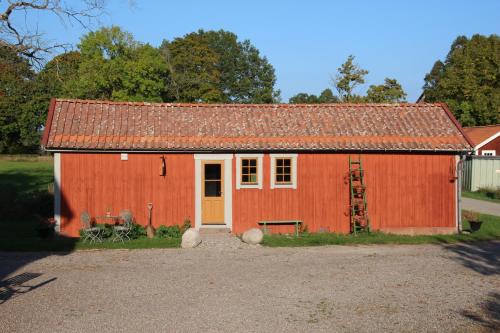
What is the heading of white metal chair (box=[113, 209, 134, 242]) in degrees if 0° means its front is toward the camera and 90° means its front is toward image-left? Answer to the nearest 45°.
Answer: approximately 45°

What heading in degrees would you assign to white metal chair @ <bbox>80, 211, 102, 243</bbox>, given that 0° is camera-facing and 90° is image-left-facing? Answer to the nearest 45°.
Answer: approximately 315°

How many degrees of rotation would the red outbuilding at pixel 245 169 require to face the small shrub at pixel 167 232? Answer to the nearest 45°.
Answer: approximately 90° to its right

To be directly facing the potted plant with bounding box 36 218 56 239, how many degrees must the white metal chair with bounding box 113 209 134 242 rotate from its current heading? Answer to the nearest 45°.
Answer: approximately 45° to its right

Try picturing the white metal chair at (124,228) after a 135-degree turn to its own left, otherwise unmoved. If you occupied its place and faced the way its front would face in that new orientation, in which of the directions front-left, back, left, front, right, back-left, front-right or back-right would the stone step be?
front

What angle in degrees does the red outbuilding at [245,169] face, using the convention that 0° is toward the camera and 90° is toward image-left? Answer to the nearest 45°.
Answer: approximately 0°

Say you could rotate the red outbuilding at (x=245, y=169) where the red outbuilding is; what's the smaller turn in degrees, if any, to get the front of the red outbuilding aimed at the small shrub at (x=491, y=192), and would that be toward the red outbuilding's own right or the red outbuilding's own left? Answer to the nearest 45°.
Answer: approximately 135° to the red outbuilding's own left

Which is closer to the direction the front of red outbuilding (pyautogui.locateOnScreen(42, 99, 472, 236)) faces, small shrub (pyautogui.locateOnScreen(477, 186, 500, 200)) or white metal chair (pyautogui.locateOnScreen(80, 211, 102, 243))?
the white metal chair

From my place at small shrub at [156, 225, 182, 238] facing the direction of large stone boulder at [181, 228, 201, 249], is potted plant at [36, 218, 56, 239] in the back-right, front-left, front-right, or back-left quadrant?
back-right
